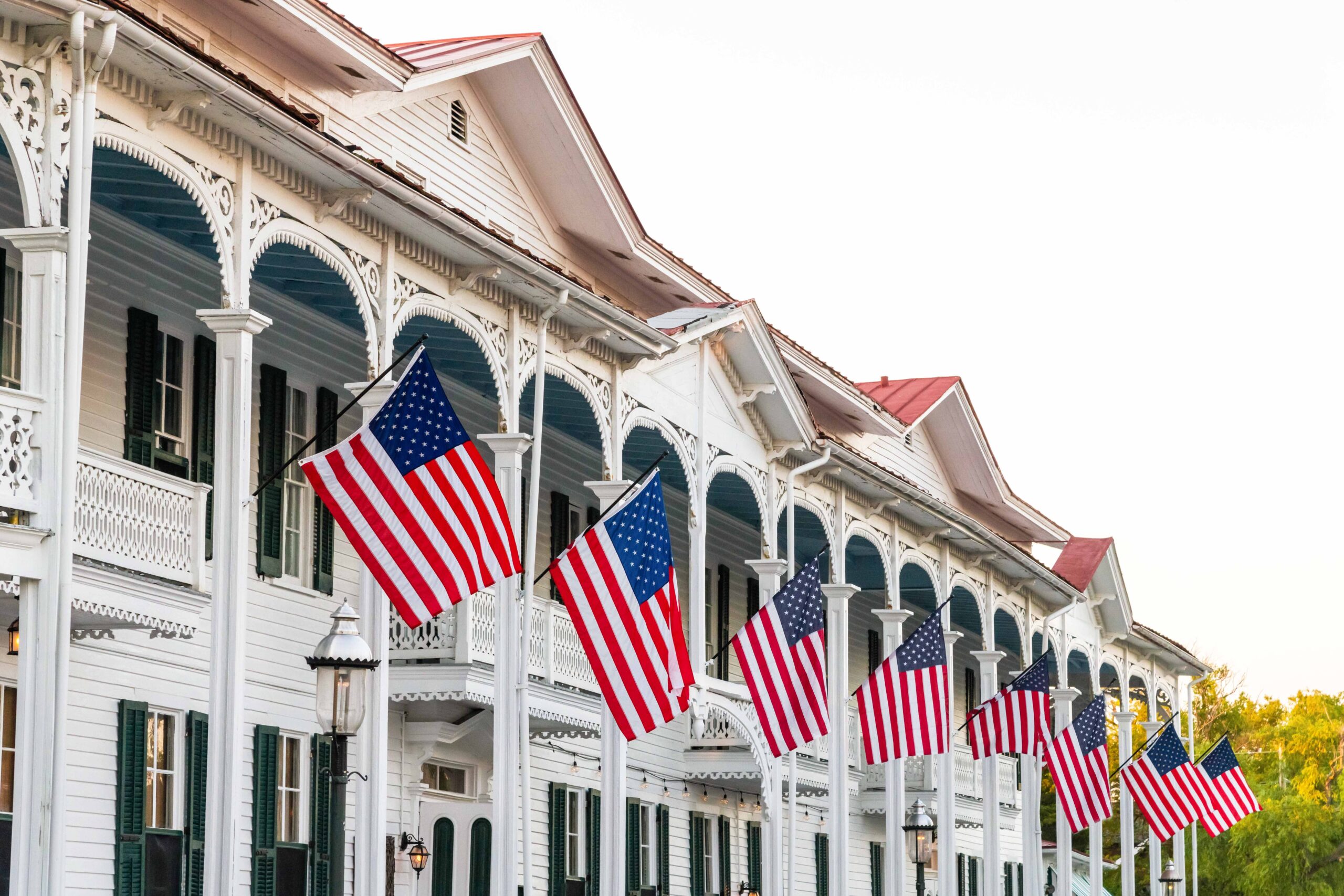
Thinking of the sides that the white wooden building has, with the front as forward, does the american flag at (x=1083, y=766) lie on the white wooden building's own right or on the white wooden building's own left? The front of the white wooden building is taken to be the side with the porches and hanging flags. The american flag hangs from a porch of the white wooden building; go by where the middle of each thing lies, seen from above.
on the white wooden building's own left

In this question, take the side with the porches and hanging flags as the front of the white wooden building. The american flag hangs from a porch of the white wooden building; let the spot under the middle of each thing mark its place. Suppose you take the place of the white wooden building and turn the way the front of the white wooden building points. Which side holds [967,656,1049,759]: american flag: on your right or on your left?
on your left

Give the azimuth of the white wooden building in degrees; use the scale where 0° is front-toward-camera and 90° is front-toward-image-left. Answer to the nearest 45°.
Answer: approximately 315°

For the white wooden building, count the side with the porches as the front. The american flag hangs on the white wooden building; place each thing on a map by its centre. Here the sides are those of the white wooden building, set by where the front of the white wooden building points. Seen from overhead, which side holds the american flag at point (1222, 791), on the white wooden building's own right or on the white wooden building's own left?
on the white wooden building's own left
